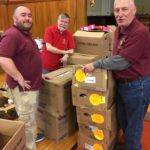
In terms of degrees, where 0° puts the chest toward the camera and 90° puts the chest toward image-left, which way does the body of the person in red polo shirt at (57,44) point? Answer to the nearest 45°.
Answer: approximately 315°

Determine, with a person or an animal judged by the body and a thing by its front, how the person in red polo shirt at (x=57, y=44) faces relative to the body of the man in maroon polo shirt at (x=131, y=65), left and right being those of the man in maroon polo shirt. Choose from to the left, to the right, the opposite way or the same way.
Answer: to the left

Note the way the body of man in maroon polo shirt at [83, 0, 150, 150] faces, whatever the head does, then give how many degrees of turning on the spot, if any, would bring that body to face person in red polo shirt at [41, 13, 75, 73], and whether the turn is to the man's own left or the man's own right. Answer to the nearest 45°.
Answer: approximately 90° to the man's own right

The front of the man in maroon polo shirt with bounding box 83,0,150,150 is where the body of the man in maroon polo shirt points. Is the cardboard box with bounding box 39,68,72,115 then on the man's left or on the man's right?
on the man's right

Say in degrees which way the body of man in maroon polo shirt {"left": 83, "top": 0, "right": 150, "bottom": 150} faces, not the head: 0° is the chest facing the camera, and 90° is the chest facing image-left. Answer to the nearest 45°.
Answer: approximately 45°

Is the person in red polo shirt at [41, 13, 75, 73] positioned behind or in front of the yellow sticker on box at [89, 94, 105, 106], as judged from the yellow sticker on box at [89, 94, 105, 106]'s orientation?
behind

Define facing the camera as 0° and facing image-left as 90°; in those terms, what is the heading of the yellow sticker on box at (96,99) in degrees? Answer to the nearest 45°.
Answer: approximately 0°

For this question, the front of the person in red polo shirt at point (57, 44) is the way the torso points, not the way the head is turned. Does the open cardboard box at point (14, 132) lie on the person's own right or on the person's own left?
on the person's own right

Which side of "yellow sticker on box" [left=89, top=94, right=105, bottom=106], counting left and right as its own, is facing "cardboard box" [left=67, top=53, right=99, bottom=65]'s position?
back

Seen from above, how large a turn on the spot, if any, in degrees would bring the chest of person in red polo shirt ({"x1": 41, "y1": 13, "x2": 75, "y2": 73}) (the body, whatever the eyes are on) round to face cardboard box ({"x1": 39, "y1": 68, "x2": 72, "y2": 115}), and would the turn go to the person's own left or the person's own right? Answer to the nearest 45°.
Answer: approximately 45° to the person's own right
